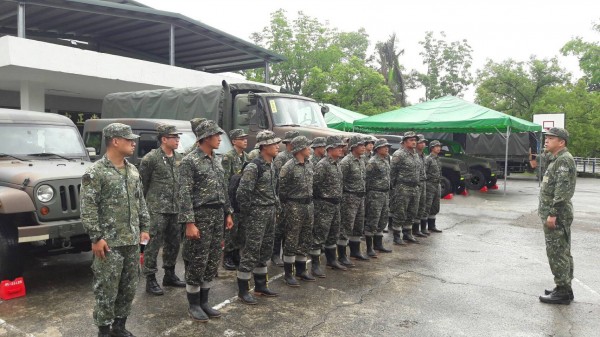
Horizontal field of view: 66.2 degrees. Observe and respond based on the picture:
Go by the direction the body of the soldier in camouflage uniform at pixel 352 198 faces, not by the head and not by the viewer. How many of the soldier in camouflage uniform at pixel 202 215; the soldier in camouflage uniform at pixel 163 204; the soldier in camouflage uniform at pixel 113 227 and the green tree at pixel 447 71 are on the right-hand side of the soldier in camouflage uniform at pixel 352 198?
3

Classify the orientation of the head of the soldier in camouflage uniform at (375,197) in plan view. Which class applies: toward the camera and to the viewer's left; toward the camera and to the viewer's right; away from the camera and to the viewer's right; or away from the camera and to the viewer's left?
toward the camera and to the viewer's right

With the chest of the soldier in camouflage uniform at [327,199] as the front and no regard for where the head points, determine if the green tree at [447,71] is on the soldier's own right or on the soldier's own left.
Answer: on the soldier's own left

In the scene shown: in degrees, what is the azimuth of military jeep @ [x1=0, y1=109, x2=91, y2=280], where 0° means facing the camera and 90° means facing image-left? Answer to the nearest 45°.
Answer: approximately 315°

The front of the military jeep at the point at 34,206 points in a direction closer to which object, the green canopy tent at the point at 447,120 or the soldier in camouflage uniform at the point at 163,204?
the soldier in camouflage uniform

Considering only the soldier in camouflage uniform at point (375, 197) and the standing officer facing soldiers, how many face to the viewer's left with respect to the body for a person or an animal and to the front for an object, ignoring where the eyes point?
1

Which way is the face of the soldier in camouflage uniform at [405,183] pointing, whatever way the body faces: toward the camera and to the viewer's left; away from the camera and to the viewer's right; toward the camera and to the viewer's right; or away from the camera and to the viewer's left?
toward the camera and to the viewer's right

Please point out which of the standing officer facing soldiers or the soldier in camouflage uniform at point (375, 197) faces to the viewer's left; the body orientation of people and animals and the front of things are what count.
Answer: the standing officer facing soldiers

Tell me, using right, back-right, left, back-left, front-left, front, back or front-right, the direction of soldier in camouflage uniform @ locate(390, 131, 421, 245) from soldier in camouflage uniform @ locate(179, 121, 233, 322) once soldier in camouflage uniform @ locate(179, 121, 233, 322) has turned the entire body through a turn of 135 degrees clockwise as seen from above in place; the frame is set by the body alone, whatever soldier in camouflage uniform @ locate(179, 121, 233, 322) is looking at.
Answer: back-right

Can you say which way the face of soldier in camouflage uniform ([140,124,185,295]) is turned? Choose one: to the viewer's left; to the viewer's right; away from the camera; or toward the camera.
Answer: to the viewer's right

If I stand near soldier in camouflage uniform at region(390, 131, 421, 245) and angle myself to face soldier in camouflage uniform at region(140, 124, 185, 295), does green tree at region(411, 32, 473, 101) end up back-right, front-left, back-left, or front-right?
back-right

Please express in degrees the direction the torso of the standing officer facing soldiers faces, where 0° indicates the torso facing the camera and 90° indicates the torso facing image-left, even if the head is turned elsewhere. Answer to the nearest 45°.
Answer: approximately 90°

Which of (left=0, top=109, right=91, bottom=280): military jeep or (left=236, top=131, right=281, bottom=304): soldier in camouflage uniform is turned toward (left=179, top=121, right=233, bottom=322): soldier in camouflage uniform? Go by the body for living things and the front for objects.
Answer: the military jeep

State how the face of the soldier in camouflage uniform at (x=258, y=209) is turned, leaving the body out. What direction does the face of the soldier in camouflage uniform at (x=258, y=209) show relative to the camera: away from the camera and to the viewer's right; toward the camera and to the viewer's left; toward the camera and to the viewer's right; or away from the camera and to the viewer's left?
toward the camera and to the viewer's right

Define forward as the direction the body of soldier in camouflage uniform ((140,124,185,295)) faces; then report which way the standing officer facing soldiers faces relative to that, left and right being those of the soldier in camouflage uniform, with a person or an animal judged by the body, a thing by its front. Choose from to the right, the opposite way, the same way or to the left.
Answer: the opposite way
